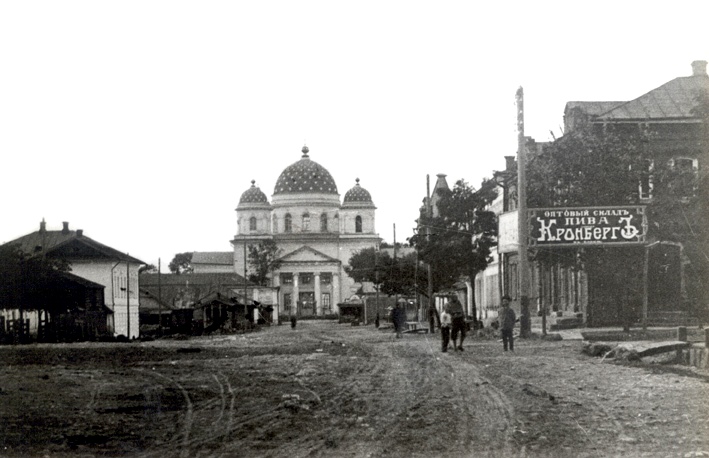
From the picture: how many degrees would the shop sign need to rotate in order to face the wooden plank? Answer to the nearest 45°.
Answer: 0° — it already faces it

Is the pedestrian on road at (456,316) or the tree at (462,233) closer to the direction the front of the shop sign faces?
the pedestrian on road

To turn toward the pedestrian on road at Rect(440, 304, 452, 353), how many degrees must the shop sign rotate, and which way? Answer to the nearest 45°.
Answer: approximately 45° to its right

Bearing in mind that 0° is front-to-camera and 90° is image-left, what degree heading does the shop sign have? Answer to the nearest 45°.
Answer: approximately 0°

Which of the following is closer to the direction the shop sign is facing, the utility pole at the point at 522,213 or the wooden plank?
the wooden plank

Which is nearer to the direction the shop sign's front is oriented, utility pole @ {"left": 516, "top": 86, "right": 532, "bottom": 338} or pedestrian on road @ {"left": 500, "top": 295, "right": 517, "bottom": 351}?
the pedestrian on road

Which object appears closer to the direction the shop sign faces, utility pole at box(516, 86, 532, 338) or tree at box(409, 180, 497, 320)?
the utility pole

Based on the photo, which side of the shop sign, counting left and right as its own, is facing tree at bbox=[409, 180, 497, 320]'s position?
back

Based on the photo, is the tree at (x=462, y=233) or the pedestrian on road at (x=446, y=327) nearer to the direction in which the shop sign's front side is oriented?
the pedestrian on road

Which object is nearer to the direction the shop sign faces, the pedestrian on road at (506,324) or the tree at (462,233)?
the pedestrian on road

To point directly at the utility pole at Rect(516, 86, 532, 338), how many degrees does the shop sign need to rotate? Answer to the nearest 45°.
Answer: approximately 45° to its right
